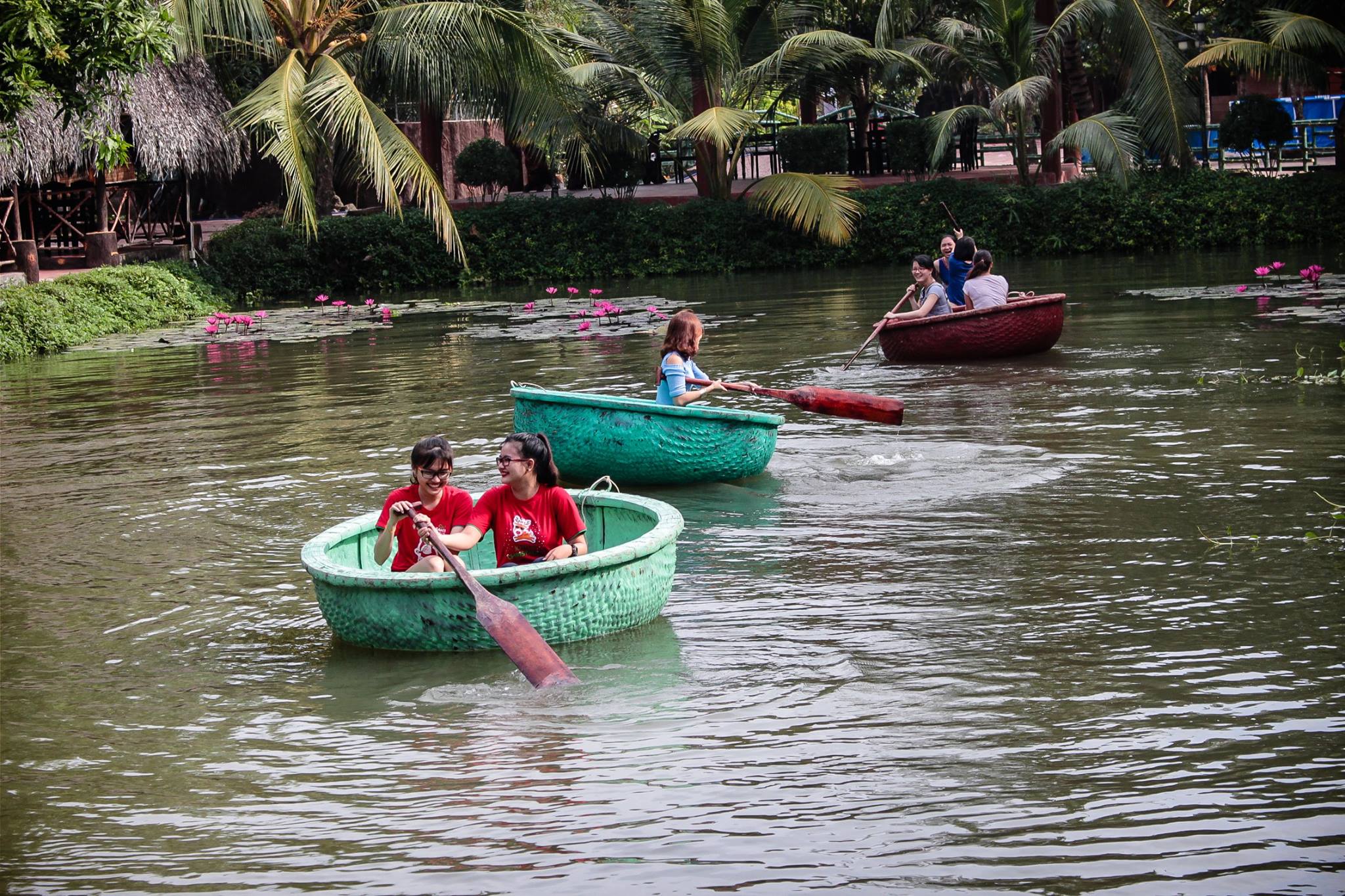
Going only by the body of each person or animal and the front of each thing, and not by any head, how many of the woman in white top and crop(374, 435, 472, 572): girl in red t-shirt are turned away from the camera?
1

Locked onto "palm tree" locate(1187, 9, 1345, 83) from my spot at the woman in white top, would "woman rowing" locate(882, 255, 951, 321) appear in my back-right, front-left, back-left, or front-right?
back-left

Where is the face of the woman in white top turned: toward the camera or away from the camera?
away from the camera

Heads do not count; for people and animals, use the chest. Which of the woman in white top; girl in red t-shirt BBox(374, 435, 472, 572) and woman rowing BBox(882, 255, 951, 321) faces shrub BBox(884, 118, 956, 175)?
the woman in white top

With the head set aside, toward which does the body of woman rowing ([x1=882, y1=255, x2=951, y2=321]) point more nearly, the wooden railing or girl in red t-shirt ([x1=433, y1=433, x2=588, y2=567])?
the girl in red t-shirt

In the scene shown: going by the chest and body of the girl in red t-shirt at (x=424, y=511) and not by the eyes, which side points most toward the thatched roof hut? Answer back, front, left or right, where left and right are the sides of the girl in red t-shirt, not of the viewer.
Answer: back

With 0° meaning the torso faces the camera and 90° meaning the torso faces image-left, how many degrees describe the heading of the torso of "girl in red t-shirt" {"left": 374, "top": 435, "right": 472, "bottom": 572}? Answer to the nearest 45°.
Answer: approximately 0°

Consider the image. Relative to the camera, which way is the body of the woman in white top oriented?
away from the camera

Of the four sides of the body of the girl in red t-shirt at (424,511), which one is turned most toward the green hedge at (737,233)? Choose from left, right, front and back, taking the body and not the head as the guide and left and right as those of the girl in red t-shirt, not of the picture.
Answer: back

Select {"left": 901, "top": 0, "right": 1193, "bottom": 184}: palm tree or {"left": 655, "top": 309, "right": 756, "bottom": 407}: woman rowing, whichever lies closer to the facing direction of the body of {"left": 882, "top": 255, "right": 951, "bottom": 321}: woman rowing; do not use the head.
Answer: the woman rowing

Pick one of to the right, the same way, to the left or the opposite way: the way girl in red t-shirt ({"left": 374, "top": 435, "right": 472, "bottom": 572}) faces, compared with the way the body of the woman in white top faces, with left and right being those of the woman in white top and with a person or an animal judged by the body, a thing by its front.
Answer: the opposite way

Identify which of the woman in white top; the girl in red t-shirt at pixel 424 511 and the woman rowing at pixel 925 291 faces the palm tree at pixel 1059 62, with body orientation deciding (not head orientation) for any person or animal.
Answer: the woman in white top
